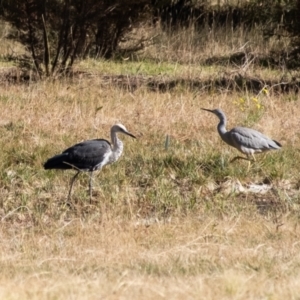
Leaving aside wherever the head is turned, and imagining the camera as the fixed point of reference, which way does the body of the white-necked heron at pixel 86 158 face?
to the viewer's right

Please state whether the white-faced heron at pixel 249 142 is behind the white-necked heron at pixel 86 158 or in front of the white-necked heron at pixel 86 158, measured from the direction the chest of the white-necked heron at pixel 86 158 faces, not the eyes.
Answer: in front

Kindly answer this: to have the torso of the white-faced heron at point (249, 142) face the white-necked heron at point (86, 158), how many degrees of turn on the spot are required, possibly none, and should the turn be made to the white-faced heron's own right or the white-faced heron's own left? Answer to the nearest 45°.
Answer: approximately 45° to the white-faced heron's own left

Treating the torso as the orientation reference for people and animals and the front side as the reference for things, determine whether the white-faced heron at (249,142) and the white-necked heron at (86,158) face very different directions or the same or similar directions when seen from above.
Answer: very different directions

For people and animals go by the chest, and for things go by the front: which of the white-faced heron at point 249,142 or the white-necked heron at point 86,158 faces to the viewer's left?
the white-faced heron at point 249,142

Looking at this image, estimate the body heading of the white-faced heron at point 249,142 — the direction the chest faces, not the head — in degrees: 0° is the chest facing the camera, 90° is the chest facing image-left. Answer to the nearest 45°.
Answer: approximately 90°

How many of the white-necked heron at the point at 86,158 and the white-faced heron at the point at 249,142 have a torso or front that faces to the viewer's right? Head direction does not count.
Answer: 1
